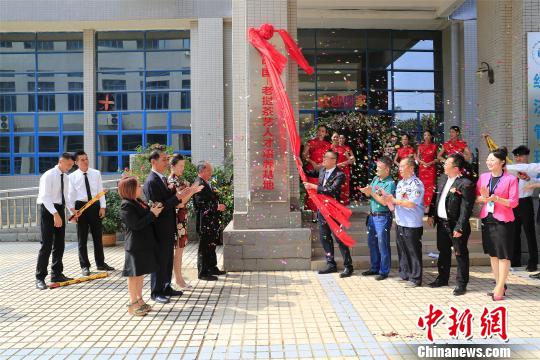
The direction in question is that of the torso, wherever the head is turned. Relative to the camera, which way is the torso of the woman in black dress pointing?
to the viewer's right

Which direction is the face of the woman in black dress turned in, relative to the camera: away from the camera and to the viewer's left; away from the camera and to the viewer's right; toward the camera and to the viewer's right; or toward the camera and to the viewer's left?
away from the camera and to the viewer's right

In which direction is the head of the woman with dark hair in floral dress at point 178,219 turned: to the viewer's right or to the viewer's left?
to the viewer's right

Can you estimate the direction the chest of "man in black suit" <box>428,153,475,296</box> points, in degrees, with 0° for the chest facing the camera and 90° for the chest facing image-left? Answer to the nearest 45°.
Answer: approximately 45°

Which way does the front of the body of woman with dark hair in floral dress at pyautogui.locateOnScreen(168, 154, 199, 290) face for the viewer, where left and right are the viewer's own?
facing to the right of the viewer

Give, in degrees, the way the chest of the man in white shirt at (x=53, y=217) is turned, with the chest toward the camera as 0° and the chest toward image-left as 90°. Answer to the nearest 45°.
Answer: approximately 315°

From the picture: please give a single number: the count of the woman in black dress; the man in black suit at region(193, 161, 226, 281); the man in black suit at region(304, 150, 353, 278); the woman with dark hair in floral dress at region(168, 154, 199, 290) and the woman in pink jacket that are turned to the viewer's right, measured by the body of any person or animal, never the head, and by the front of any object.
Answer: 3

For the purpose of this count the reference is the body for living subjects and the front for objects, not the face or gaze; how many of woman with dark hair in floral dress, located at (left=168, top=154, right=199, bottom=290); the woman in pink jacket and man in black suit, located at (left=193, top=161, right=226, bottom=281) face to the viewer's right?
2

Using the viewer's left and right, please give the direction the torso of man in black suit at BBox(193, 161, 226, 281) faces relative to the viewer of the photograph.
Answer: facing to the right of the viewer
